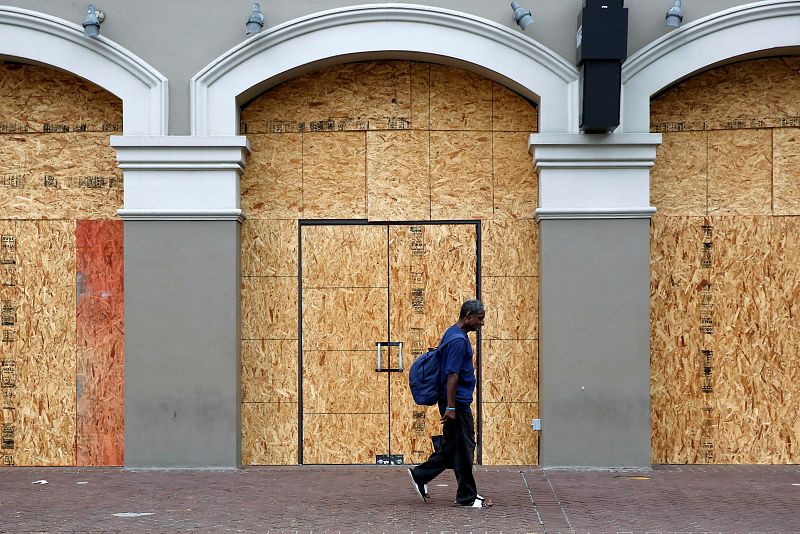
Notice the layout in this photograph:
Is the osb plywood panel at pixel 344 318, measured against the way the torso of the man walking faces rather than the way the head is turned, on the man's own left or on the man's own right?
on the man's own left

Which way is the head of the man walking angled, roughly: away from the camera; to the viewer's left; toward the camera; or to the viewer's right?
to the viewer's right

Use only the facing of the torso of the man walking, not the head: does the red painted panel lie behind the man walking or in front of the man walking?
behind

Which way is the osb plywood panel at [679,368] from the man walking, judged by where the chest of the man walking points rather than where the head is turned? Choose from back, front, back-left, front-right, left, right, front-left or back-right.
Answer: front-left

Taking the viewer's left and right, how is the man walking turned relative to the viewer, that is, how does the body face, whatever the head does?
facing to the right of the viewer

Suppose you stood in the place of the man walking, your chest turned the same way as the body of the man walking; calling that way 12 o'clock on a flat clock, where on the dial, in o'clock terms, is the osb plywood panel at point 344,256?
The osb plywood panel is roughly at 8 o'clock from the man walking.

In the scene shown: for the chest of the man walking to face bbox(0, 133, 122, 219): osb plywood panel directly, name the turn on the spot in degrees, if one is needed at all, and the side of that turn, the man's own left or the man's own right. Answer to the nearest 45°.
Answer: approximately 135° to the man's own left

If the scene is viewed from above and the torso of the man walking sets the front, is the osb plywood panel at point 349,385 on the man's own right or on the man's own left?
on the man's own left

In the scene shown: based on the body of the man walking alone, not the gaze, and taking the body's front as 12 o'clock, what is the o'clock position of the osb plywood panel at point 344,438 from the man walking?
The osb plywood panel is roughly at 8 o'clock from the man walking.
